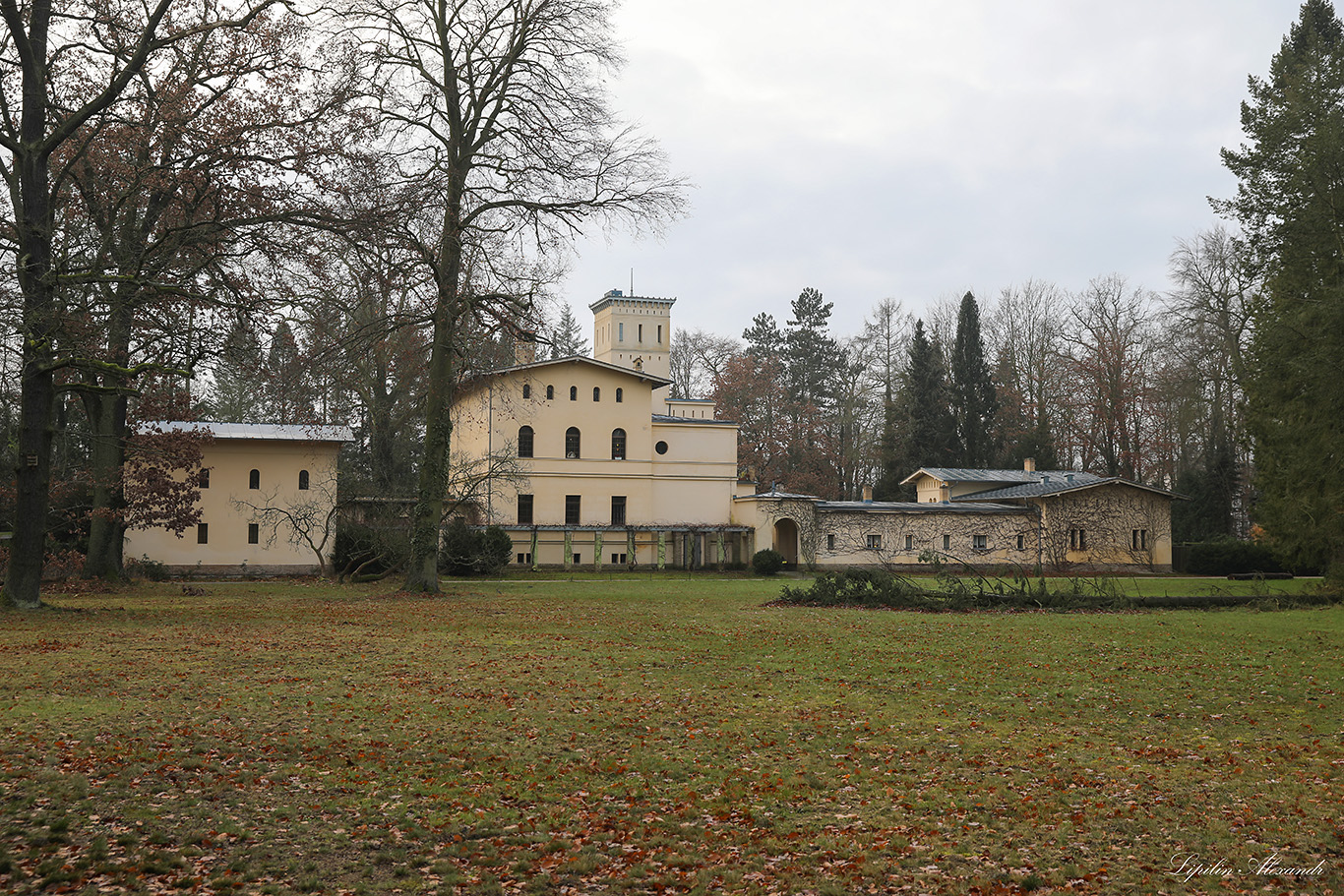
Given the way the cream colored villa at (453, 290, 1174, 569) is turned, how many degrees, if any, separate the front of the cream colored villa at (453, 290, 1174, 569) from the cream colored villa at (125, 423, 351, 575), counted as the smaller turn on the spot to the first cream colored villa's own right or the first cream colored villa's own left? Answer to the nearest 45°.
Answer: approximately 45° to the first cream colored villa's own right

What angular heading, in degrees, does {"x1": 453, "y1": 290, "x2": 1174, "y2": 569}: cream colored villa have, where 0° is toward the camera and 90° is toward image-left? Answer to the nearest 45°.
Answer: approximately 0°

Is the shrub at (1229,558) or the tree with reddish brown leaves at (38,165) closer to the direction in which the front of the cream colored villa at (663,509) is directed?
the tree with reddish brown leaves

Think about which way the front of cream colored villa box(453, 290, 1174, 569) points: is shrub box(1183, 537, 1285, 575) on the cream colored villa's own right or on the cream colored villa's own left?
on the cream colored villa's own left

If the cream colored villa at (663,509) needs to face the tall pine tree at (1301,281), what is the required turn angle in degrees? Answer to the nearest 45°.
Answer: approximately 45° to its left
